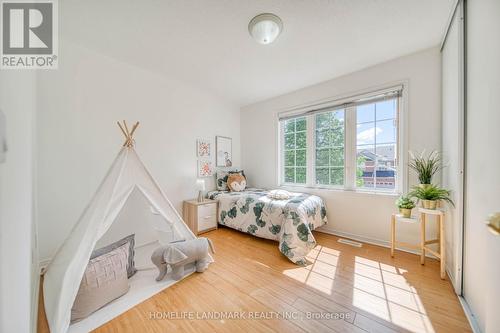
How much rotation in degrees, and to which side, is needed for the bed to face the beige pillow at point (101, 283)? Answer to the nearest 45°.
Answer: approximately 90° to its right

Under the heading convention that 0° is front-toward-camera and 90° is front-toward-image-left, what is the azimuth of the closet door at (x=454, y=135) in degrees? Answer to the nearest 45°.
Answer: approximately 90°

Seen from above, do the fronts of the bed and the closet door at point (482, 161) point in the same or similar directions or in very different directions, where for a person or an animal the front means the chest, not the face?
very different directions

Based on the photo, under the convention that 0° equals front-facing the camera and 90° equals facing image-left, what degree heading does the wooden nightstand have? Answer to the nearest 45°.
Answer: approximately 315°

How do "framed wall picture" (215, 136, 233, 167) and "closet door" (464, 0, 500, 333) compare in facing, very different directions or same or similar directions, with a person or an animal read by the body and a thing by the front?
very different directions

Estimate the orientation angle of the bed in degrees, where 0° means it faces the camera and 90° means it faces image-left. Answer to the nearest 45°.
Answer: approximately 315°

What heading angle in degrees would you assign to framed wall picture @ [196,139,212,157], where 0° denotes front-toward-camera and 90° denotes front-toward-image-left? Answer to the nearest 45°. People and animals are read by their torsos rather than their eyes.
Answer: approximately 315°

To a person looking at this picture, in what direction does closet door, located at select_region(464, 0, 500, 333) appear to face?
facing to the left of the viewer
